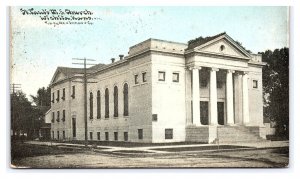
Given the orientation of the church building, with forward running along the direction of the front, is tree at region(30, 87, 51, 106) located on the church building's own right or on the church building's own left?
on the church building's own right

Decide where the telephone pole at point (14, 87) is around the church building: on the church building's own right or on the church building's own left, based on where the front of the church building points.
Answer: on the church building's own right

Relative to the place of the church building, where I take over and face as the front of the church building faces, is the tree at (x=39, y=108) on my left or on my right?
on my right

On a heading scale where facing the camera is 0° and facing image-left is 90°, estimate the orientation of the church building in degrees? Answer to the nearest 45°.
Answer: approximately 315°

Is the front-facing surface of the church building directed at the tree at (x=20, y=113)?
no

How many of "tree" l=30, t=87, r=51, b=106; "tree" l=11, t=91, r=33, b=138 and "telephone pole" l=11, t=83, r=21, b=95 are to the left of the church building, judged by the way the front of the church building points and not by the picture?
0

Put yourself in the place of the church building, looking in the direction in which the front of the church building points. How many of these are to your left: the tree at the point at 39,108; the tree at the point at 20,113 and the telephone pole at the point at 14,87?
0
